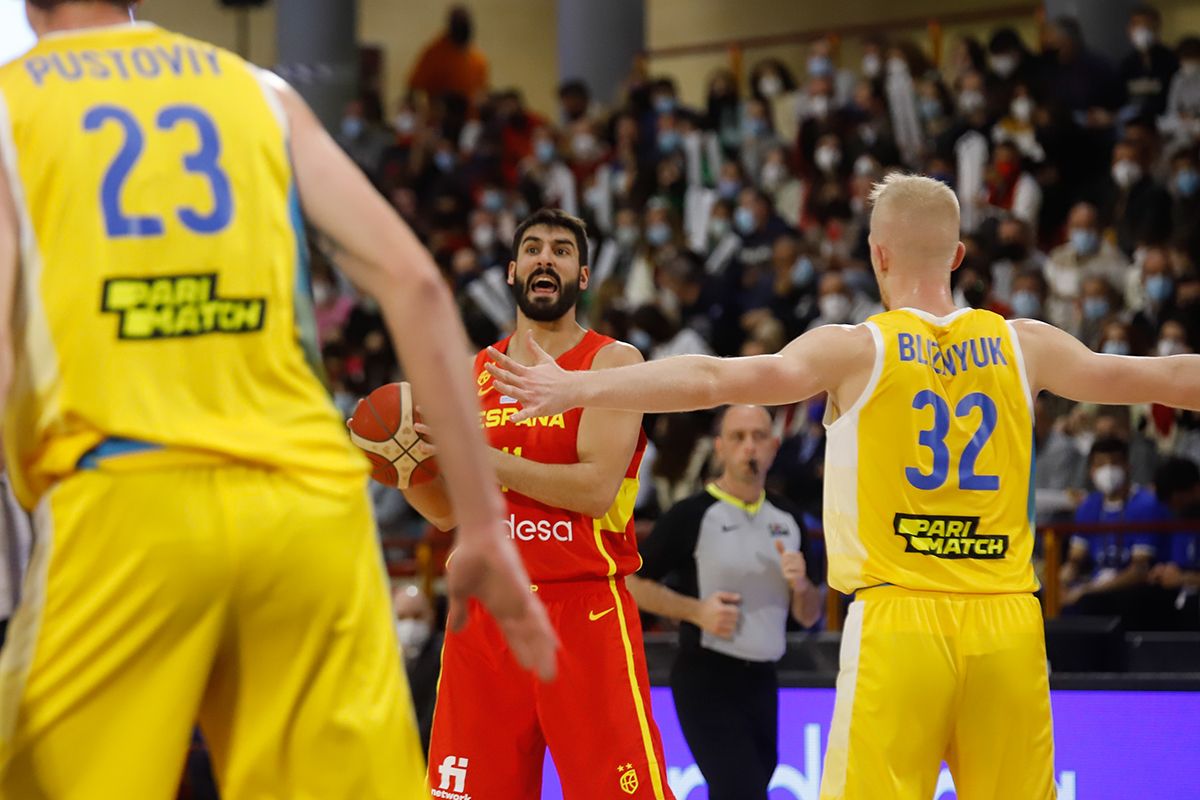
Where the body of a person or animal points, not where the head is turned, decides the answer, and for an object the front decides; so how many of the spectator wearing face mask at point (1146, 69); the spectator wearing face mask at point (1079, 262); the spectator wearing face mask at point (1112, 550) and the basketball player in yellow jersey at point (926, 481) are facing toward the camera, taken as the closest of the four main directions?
3

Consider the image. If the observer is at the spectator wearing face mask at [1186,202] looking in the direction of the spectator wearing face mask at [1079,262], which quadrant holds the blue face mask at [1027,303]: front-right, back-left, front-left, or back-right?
front-left

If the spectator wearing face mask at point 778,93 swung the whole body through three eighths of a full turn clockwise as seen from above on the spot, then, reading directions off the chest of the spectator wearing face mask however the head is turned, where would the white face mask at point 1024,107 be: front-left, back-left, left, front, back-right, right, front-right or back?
back-right

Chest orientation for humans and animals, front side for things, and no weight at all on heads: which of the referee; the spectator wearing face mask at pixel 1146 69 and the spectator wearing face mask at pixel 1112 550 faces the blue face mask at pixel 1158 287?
the spectator wearing face mask at pixel 1146 69

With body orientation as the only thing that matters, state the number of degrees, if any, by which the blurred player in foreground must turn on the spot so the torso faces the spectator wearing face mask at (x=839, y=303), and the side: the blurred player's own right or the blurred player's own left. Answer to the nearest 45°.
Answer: approximately 45° to the blurred player's own right

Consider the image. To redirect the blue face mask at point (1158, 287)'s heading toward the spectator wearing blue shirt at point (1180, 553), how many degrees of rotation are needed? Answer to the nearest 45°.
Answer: approximately 45° to its left

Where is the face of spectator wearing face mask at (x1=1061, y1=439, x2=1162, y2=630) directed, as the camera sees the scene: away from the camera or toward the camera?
toward the camera

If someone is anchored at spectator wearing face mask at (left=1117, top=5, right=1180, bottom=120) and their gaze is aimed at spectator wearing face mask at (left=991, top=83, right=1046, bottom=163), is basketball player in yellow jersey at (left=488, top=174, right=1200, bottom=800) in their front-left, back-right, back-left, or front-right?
front-left

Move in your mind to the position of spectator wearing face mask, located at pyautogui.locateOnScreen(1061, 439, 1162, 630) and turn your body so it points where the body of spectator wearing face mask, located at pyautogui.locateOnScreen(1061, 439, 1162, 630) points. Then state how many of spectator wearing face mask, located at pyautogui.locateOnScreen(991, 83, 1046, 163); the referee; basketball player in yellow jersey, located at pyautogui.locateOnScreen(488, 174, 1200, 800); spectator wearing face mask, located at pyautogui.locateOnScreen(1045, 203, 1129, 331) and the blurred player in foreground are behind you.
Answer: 2

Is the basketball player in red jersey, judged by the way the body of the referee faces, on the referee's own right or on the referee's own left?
on the referee's own right

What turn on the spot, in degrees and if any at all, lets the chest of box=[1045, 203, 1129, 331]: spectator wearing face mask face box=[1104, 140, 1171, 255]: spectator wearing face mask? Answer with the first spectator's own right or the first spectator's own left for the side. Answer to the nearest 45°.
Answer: approximately 135° to the first spectator's own left

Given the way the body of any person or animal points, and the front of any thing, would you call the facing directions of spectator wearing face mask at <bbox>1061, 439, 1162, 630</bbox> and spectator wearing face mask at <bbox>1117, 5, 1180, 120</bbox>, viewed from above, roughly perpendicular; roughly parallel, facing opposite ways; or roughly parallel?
roughly parallel

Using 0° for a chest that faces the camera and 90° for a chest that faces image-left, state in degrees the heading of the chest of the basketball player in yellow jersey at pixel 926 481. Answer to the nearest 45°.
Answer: approximately 180°

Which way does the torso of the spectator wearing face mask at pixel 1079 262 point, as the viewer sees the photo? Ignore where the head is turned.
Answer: toward the camera

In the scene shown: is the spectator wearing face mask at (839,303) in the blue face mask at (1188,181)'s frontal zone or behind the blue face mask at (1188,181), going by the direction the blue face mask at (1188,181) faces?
frontal zone

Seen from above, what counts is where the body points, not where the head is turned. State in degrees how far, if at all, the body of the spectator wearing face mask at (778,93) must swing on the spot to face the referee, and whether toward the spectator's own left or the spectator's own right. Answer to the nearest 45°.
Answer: approximately 45° to the spectator's own left

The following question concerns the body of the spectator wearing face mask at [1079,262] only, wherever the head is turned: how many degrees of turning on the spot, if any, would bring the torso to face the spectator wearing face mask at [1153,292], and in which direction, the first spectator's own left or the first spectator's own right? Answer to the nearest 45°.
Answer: approximately 45° to the first spectator's own left

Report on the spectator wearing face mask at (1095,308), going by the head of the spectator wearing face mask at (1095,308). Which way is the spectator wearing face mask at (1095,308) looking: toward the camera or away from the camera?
toward the camera

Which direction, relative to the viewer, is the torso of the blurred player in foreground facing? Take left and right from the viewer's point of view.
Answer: facing away from the viewer

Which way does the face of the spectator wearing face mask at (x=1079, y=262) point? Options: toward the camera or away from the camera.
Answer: toward the camera
